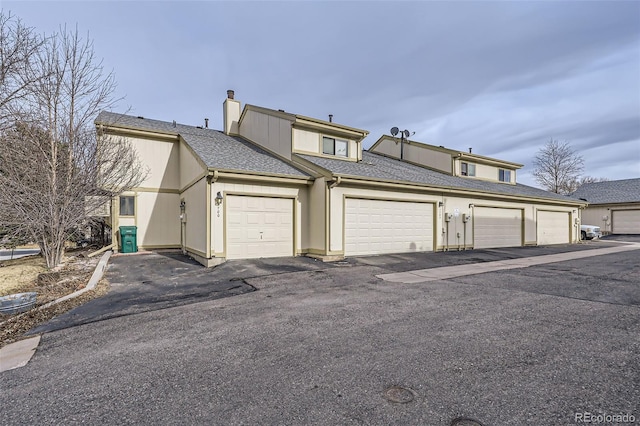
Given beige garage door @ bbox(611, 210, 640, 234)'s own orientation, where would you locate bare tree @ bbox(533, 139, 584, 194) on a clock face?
The bare tree is roughly at 5 o'clock from the beige garage door.

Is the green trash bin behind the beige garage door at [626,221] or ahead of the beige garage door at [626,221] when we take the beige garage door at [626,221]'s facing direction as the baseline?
ahead

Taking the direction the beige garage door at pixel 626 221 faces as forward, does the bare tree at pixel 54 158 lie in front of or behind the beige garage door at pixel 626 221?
in front

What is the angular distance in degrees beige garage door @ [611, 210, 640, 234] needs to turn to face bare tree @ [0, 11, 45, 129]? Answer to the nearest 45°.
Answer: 0° — it already faces it

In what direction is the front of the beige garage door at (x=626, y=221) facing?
toward the camera

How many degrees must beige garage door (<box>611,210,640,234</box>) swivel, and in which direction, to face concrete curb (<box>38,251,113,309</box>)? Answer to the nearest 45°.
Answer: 0° — it already faces it

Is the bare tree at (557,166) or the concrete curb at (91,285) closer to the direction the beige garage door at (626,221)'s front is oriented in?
the concrete curb

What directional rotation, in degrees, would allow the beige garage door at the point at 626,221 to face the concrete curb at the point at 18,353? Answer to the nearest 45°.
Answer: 0° — it already faces it
